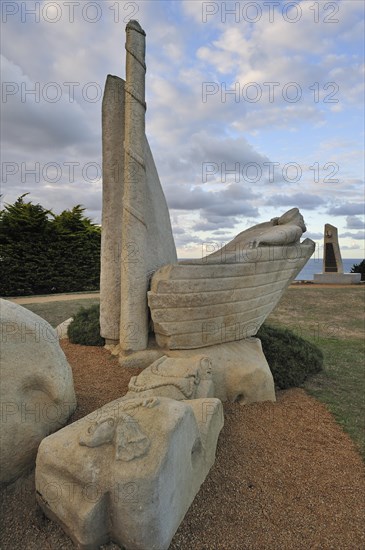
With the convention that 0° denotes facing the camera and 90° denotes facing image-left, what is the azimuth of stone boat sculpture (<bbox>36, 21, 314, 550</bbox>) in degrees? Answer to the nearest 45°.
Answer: approximately 270°

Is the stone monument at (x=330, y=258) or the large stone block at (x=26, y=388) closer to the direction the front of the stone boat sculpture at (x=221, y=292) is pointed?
the stone monument

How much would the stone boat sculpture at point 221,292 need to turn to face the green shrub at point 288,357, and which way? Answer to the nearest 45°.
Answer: approximately 45° to its left

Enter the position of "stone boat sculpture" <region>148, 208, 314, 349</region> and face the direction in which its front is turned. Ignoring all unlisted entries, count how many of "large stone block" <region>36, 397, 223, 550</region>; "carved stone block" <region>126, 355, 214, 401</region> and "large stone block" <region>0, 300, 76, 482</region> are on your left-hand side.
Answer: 0

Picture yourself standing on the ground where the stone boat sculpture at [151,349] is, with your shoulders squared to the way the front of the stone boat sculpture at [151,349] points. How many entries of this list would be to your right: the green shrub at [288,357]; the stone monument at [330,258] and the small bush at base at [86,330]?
0

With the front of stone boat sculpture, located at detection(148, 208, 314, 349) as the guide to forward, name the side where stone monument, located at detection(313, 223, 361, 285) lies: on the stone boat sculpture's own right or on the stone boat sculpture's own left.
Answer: on the stone boat sculpture's own left

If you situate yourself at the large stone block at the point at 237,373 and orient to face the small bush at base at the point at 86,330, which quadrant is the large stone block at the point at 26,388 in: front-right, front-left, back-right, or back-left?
front-left

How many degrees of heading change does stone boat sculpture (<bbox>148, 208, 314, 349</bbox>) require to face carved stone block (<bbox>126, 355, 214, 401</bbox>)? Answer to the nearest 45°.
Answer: approximately 135° to its right

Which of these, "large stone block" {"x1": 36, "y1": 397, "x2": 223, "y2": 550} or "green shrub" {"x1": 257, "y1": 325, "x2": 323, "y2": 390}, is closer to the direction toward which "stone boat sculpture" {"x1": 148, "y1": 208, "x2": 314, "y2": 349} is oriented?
the green shrub

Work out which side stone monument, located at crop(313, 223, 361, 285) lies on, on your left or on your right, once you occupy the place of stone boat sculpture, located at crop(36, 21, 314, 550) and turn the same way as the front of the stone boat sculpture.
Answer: on your left

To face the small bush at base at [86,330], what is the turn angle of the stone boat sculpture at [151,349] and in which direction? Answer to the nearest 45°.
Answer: approximately 135° to its left
